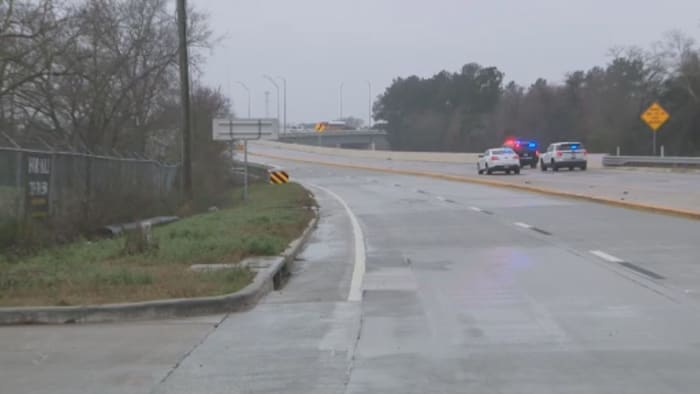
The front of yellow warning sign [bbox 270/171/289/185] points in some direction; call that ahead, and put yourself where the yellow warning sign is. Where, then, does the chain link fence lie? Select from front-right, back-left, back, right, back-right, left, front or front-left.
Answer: front

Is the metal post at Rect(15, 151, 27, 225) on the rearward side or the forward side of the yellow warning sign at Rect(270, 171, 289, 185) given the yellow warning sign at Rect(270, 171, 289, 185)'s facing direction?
on the forward side

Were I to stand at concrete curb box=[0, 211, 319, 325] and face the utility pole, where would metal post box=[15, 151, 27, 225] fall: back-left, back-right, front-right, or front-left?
front-left

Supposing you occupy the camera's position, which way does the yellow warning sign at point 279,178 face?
facing the viewer

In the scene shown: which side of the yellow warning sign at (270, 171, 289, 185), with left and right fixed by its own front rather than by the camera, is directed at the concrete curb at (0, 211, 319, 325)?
front

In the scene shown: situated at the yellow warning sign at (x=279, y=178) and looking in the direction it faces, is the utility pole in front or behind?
in front
